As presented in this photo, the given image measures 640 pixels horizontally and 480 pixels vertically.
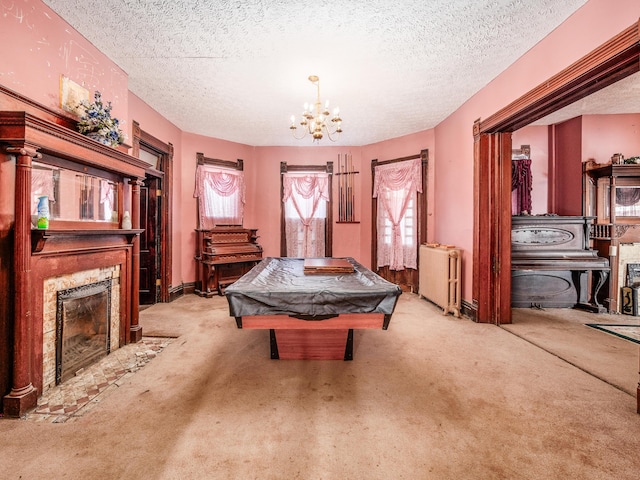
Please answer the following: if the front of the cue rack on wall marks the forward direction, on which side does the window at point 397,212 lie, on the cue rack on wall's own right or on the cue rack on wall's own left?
on the cue rack on wall's own left

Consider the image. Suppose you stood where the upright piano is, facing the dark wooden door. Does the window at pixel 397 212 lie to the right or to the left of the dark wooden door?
right

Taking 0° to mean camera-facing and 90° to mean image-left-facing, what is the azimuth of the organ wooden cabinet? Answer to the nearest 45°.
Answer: approximately 315°

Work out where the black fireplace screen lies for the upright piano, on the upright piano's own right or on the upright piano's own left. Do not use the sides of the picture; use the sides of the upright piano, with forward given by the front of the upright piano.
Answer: on the upright piano's own right

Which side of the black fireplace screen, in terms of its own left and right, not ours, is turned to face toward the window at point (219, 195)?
left

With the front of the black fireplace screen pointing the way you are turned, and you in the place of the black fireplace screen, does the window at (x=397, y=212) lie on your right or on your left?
on your left
